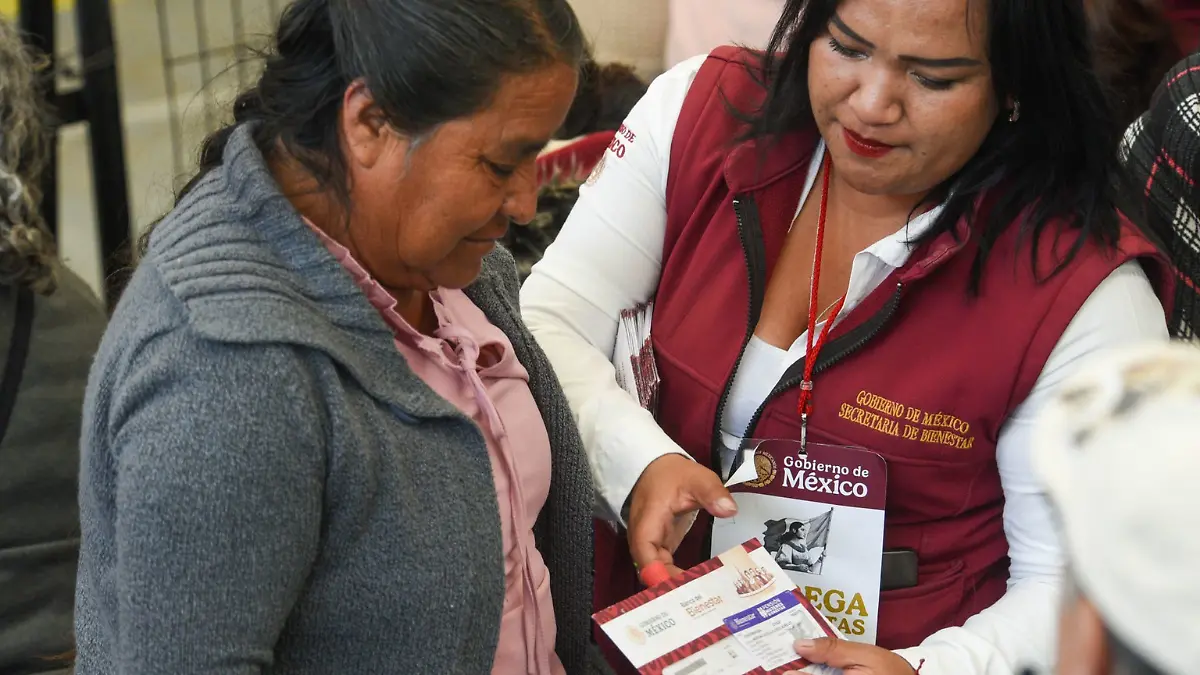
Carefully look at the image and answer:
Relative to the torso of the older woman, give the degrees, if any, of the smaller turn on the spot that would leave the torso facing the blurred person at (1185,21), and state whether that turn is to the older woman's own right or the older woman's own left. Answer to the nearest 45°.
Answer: approximately 90° to the older woman's own left

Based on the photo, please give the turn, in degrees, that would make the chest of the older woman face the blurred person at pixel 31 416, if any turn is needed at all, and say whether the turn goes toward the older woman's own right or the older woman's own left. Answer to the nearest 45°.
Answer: approximately 180°

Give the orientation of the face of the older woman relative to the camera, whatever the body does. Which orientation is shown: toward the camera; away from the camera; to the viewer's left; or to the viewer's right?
to the viewer's right

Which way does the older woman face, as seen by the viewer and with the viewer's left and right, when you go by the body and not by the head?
facing the viewer and to the right of the viewer
